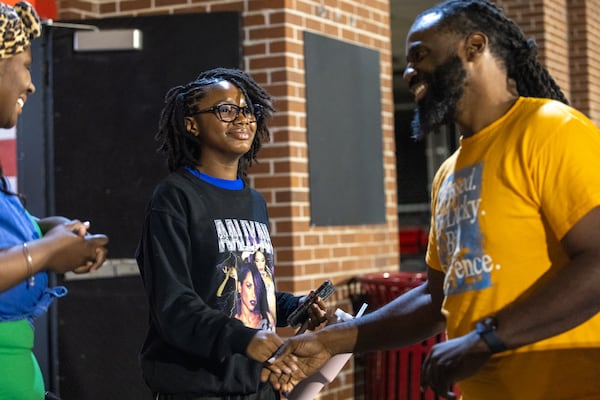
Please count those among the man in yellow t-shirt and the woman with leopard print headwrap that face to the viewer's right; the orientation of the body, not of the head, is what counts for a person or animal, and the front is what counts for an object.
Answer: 1

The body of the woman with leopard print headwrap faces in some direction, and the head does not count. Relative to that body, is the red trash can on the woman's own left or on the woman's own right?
on the woman's own left

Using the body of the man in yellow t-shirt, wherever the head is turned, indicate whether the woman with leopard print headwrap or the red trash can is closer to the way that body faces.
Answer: the woman with leopard print headwrap

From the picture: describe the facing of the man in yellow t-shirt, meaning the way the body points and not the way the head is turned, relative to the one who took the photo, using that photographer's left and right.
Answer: facing the viewer and to the left of the viewer

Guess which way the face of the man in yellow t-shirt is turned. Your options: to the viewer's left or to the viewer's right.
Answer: to the viewer's left

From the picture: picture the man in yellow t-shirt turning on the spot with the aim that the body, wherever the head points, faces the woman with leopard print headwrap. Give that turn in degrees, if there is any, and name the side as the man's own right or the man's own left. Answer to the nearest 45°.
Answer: approximately 45° to the man's own right

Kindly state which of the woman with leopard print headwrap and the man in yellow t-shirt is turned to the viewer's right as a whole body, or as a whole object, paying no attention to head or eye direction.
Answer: the woman with leopard print headwrap

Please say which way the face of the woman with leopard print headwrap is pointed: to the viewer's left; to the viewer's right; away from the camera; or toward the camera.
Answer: to the viewer's right

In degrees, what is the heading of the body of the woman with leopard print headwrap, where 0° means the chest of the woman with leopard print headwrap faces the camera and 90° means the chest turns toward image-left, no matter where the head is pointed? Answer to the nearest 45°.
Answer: approximately 270°

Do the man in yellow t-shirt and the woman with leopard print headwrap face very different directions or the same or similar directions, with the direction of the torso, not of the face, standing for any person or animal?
very different directions
